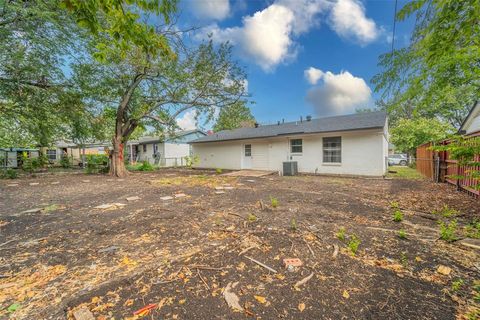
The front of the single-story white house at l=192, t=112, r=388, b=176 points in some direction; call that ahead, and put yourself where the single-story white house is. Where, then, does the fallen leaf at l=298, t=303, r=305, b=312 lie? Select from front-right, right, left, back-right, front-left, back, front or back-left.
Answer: back-right

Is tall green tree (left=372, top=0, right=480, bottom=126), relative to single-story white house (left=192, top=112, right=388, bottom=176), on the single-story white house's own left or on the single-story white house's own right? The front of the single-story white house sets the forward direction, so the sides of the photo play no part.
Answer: on the single-story white house's own right

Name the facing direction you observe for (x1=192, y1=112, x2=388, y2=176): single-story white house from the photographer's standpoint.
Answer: facing away from the viewer and to the right of the viewer

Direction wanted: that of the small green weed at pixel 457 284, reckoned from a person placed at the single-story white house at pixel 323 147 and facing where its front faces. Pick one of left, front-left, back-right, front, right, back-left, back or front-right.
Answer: back-right

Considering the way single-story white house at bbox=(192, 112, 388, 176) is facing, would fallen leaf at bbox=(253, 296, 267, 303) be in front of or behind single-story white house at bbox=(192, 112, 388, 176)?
behind

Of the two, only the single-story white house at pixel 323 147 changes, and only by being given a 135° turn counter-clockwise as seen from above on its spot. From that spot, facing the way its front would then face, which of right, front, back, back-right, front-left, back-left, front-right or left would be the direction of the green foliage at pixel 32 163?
front

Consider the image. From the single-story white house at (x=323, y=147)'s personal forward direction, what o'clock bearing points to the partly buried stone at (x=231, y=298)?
The partly buried stone is roughly at 5 o'clock from the single-story white house.
